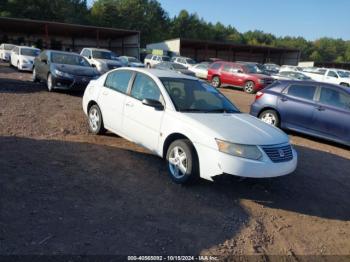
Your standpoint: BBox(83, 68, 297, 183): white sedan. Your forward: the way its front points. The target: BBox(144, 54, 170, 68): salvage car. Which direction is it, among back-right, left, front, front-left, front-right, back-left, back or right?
back-left

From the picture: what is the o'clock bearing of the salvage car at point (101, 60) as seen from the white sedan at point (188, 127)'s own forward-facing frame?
The salvage car is roughly at 7 o'clock from the white sedan.

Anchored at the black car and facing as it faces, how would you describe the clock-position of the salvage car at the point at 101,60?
The salvage car is roughly at 8 o'clock from the black car.

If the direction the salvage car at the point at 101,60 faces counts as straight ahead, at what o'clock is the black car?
The black car is roughly at 2 o'clock from the salvage car.

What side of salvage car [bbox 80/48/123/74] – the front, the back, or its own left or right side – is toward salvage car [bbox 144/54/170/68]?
left

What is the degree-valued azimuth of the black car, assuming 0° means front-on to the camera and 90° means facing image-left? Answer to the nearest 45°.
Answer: approximately 315°

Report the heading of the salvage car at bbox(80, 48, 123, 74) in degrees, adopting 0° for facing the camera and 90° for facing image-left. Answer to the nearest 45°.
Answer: approximately 315°
